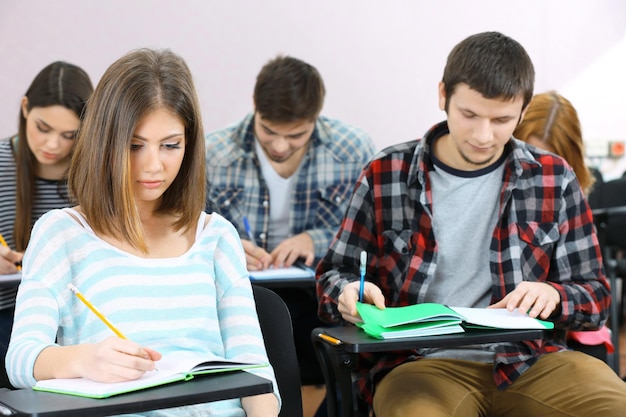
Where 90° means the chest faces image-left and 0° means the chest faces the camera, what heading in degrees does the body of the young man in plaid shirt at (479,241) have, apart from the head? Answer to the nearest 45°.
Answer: approximately 0°

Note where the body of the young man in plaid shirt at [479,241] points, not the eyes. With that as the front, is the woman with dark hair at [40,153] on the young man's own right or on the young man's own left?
on the young man's own right

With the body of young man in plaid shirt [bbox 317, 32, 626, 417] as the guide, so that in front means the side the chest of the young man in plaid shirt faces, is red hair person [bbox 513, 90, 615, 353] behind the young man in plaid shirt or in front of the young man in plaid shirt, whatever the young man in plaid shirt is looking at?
behind

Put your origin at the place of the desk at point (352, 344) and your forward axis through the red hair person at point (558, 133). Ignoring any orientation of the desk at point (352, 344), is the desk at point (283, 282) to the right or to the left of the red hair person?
left

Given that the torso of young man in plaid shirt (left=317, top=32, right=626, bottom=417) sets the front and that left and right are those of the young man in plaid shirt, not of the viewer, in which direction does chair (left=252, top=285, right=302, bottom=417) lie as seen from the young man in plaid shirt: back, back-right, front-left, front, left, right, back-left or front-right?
front-right

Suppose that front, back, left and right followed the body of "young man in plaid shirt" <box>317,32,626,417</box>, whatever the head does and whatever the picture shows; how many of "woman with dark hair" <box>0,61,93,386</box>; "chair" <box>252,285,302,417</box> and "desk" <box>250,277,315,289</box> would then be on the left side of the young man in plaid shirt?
0

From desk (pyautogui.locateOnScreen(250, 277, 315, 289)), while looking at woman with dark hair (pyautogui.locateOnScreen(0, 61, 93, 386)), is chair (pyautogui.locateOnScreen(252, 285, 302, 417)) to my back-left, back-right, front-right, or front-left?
back-left

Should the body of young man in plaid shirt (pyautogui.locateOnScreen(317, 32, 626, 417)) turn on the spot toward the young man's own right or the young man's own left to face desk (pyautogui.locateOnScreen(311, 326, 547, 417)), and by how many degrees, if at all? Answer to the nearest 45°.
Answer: approximately 45° to the young man's own right

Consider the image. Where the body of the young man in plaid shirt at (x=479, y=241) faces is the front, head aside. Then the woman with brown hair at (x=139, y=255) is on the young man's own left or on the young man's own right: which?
on the young man's own right

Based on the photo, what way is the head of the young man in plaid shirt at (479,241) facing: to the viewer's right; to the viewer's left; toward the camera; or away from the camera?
toward the camera

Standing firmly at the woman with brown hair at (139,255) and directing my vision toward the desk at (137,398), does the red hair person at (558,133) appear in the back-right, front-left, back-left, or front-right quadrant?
back-left

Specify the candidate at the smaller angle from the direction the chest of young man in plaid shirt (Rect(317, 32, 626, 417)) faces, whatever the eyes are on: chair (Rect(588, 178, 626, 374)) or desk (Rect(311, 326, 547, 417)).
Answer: the desk

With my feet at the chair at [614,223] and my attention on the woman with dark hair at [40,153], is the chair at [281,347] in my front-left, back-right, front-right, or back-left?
front-left

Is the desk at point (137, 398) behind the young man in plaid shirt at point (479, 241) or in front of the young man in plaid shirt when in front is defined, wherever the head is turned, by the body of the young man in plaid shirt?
in front

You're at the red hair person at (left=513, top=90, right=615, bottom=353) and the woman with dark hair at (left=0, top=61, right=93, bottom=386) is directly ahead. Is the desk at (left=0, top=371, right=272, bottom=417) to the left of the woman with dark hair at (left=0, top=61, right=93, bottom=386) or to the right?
left

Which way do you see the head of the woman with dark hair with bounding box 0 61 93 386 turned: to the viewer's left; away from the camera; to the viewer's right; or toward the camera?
toward the camera

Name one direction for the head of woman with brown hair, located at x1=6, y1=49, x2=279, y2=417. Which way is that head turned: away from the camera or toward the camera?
toward the camera

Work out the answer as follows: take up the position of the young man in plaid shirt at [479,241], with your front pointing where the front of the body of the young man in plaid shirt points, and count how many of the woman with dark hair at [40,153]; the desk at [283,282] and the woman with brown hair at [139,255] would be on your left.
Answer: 0
